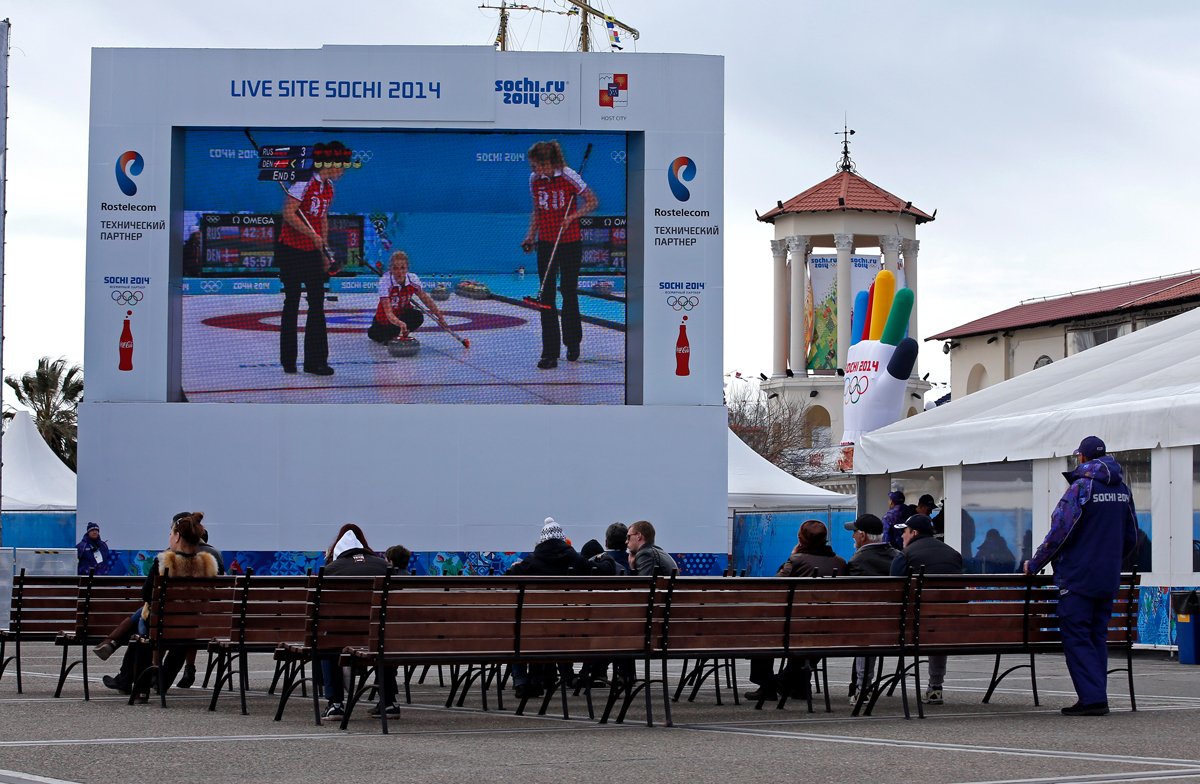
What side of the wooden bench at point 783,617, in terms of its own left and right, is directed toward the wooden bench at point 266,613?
left

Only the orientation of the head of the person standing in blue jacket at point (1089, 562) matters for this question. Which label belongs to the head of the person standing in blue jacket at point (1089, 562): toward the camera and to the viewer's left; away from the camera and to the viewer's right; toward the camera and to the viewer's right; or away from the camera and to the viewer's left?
away from the camera and to the viewer's left

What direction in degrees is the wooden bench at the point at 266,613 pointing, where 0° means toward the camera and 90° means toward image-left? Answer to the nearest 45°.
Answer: approximately 135°

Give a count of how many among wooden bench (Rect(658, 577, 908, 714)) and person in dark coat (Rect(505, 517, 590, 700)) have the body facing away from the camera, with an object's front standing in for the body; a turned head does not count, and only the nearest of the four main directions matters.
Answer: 2

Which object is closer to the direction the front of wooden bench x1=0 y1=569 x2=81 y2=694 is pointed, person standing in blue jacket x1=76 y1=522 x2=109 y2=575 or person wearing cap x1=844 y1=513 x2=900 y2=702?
the person standing in blue jacket

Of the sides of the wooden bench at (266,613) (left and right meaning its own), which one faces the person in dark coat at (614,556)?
right

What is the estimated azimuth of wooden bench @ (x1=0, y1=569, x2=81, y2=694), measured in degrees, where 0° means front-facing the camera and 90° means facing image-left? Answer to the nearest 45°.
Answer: approximately 135°

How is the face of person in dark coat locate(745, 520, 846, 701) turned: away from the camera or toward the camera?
away from the camera

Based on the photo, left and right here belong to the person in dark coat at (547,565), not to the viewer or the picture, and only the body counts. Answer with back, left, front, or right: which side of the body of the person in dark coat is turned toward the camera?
back

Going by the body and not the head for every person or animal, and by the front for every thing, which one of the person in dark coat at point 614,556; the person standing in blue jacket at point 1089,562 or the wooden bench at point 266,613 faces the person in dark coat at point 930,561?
the person standing in blue jacket

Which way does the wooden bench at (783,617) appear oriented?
away from the camera
